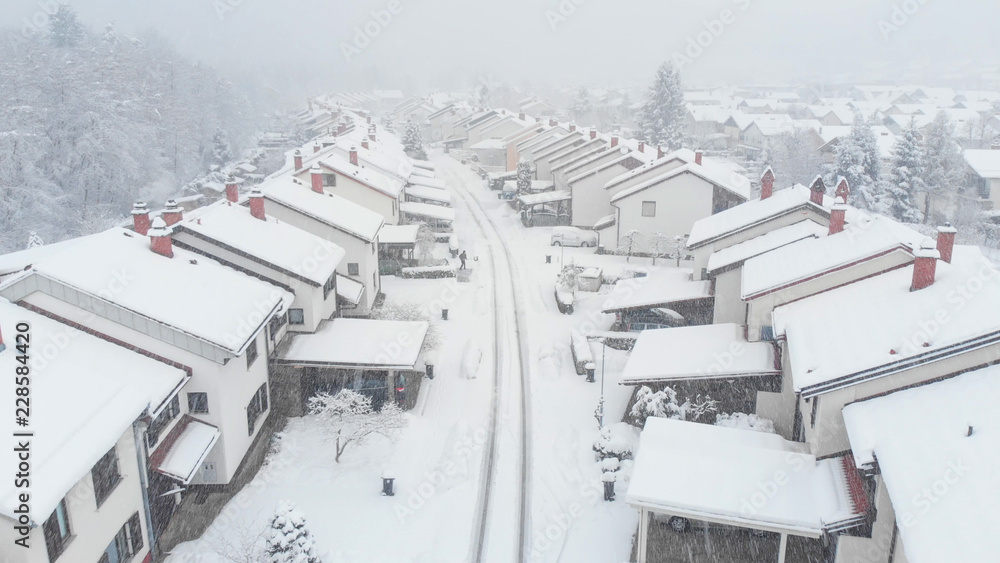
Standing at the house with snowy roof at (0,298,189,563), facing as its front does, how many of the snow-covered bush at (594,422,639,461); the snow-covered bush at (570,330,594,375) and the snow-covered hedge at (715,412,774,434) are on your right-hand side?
0

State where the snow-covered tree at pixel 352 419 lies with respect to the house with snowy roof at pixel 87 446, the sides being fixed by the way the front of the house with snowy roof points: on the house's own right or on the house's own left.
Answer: on the house's own left

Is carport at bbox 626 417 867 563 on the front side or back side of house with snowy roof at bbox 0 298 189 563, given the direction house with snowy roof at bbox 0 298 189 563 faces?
on the front side

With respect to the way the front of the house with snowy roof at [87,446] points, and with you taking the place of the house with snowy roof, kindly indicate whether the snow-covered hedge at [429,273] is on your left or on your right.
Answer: on your left

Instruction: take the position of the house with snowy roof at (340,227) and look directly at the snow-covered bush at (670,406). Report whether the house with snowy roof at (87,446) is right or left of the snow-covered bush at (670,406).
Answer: right

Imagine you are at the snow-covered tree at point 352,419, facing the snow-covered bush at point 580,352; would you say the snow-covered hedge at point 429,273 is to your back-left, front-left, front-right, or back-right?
front-left

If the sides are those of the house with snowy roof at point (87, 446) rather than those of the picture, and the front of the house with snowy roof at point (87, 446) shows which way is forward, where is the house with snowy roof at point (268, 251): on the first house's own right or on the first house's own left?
on the first house's own left

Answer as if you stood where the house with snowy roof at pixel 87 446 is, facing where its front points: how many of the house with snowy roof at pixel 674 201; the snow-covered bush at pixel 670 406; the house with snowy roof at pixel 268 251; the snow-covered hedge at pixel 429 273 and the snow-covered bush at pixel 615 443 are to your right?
0

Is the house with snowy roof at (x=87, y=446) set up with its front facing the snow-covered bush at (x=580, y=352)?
no

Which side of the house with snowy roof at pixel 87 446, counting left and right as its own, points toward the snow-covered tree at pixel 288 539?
front

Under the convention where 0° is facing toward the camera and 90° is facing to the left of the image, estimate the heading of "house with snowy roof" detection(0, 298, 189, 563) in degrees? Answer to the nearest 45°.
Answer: approximately 315°

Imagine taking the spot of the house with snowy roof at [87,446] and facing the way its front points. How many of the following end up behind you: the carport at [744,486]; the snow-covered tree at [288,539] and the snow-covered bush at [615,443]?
0

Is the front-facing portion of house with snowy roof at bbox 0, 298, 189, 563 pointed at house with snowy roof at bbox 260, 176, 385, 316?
no
